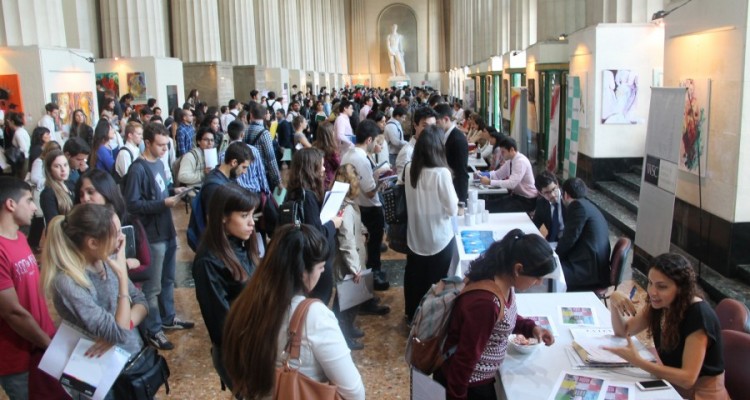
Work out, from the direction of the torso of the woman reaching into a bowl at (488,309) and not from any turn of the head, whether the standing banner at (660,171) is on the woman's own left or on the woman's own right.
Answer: on the woman's own left

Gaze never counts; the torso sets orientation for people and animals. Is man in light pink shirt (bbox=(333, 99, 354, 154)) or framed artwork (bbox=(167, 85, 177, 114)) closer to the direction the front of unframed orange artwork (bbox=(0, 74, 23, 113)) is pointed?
the man in light pink shirt

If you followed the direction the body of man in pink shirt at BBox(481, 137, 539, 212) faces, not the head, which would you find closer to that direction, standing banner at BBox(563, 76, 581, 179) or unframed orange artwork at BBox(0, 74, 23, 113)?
the unframed orange artwork

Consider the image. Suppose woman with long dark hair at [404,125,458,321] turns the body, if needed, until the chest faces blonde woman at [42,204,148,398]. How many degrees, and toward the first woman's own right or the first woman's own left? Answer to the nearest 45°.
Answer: approximately 180°

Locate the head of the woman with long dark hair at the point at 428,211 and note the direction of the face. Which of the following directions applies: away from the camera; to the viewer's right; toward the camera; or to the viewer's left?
away from the camera

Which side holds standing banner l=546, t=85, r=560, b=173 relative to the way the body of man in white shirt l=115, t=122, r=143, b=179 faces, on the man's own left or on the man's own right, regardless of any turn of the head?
on the man's own left

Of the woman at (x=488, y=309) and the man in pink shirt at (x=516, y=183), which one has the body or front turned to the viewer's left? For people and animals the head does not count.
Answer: the man in pink shirt

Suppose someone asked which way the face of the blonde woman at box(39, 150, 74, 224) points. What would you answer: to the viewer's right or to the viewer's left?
to the viewer's right
